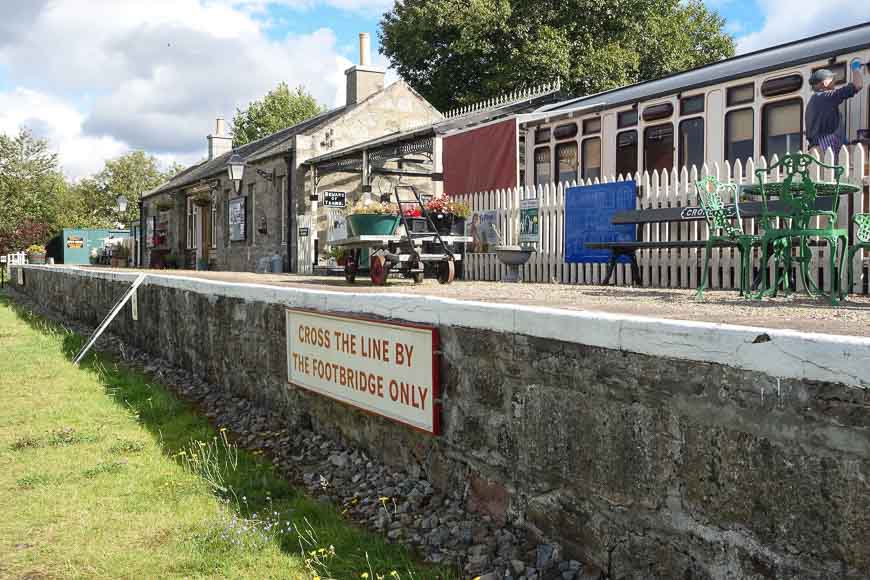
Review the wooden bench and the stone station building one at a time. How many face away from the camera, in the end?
0

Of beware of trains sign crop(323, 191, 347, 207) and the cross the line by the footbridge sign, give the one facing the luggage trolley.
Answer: the beware of trains sign

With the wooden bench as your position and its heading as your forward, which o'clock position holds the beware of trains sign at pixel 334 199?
The beware of trains sign is roughly at 3 o'clock from the wooden bench.

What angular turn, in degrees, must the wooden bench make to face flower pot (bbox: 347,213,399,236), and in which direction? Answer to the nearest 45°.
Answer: approximately 45° to its right

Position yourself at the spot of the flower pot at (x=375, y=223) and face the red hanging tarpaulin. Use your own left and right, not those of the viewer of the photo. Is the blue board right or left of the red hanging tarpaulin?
right

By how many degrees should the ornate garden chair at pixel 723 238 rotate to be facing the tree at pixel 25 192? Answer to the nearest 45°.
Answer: approximately 180°

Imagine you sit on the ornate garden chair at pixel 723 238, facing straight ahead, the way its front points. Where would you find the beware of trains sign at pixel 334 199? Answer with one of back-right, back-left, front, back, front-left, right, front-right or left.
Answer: back

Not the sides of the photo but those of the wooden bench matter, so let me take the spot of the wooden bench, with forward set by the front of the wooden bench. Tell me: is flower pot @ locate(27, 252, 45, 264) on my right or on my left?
on my right

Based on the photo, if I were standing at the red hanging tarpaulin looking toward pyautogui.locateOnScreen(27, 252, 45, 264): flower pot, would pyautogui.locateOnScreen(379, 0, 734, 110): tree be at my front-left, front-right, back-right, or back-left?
front-right

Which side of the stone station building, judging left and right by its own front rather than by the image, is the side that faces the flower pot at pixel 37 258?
right

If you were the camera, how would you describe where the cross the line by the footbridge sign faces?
facing the viewer and to the left of the viewer
